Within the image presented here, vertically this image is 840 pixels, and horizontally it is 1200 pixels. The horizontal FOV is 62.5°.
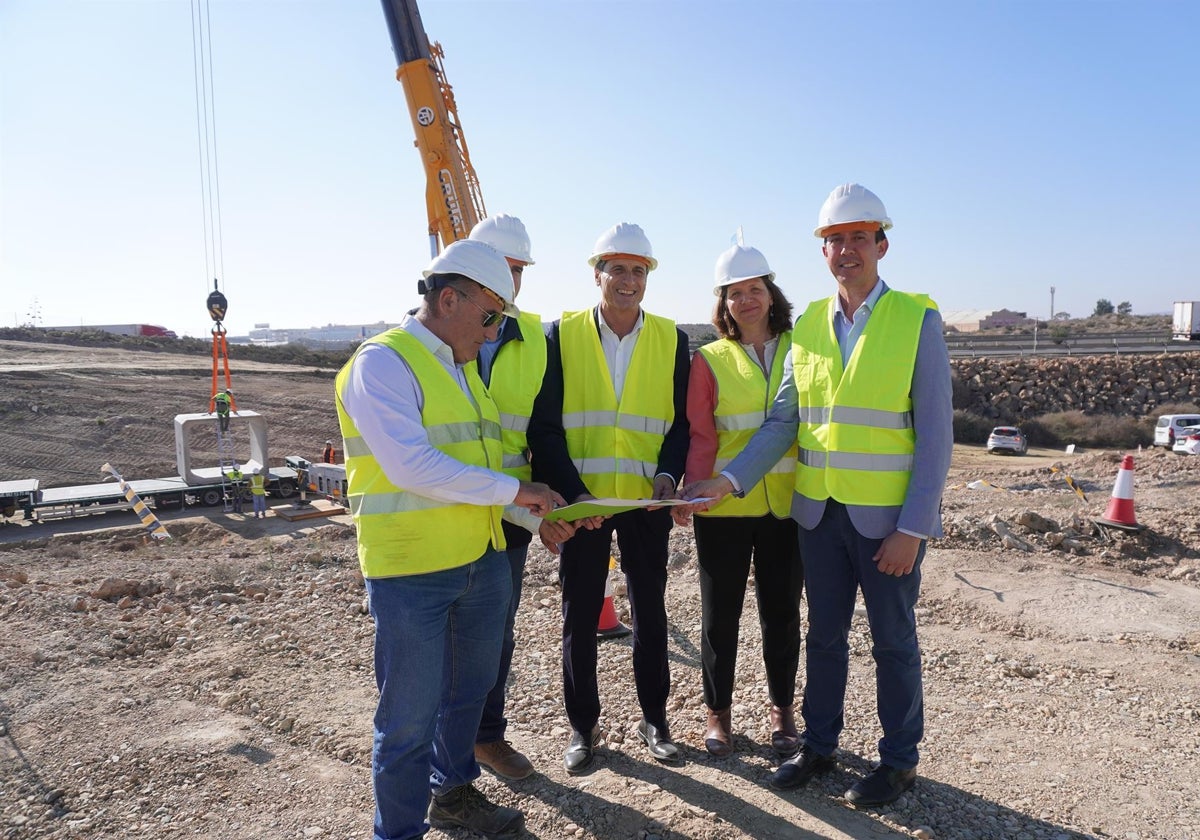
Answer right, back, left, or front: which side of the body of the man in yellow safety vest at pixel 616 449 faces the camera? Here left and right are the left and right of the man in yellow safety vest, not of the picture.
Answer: front

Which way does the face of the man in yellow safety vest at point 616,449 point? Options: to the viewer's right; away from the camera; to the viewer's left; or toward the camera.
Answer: toward the camera

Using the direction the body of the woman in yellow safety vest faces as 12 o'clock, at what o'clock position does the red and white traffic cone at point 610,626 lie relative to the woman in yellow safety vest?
The red and white traffic cone is roughly at 5 o'clock from the woman in yellow safety vest.

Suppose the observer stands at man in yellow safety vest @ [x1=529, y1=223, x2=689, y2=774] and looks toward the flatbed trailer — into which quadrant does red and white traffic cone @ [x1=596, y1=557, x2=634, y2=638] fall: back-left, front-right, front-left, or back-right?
front-right

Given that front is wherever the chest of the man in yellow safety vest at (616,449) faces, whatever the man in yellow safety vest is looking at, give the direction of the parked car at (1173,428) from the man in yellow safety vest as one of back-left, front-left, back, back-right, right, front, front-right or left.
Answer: back-left

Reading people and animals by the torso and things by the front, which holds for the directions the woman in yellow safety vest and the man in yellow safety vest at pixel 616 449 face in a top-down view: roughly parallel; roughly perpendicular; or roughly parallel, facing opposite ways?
roughly parallel

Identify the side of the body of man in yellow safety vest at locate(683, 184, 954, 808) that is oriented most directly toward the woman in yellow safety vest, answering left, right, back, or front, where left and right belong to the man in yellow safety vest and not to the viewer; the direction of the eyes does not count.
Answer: right

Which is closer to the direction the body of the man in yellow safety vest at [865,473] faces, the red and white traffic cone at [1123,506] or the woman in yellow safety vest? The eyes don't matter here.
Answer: the woman in yellow safety vest

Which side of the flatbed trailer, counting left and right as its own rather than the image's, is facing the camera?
left

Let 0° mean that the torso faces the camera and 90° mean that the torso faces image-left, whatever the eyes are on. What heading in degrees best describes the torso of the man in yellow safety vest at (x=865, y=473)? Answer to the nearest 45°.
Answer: approximately 45°

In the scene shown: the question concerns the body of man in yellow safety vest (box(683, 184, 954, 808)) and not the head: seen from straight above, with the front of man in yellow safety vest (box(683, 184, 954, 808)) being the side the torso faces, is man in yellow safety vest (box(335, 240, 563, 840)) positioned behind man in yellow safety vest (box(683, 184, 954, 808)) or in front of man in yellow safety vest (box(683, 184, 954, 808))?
in front

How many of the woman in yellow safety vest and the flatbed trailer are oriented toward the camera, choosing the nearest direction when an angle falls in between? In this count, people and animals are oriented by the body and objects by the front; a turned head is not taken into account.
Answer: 1

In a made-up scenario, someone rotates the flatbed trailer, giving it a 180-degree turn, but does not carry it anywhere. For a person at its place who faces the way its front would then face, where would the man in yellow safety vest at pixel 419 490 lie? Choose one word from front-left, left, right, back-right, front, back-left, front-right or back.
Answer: right
